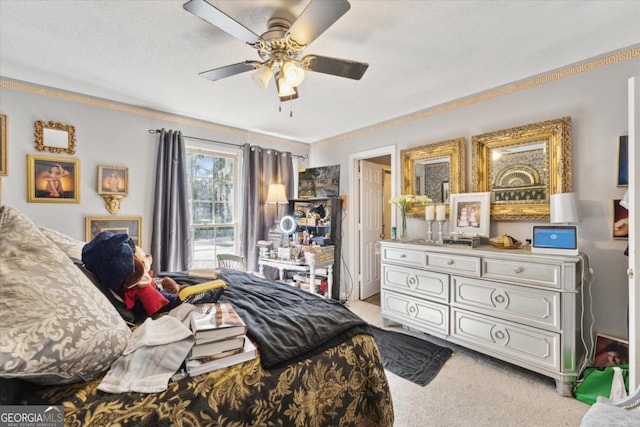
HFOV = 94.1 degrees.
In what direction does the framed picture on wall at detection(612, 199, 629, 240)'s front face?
toward the camera

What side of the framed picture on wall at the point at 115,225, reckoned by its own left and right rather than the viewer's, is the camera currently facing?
front

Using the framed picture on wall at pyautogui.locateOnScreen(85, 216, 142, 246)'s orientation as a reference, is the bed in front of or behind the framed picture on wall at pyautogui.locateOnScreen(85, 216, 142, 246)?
in front

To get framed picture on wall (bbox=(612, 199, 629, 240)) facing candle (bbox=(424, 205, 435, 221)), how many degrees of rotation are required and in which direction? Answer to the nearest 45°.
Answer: approximately 90° to its right

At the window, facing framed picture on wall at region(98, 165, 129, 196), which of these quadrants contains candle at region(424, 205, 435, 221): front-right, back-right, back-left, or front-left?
back-left

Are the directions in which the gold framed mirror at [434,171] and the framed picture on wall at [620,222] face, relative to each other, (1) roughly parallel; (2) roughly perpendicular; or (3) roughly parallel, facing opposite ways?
roughly parallel

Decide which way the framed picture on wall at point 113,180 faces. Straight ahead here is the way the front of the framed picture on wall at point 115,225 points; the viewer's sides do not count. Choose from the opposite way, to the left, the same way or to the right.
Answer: the same way

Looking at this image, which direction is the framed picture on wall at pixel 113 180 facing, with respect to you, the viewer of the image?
facing the viewer

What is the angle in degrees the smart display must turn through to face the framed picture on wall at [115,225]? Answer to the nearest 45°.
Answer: approximately 45° to its right

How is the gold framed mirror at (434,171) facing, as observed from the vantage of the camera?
facing the viewer and to the left of the viewer

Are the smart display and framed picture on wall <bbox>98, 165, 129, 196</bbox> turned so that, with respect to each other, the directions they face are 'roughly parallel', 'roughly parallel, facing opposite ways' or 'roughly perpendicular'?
roughly perpendicular

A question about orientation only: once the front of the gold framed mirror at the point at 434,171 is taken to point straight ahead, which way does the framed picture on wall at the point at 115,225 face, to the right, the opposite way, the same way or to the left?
to the left

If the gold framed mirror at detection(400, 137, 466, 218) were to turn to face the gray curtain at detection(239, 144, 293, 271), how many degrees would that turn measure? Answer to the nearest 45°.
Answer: approximately 45° to its right

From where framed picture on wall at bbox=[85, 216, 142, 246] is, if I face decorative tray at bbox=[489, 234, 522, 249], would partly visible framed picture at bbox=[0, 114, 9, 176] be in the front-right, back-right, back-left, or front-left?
back-right
